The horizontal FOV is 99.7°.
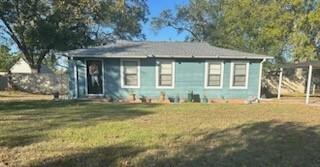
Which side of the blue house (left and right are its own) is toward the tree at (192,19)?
back

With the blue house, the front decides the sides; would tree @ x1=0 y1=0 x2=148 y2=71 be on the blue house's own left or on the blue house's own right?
on the blue house's own right

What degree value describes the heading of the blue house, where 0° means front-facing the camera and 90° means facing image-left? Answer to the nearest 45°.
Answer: approximately 0°
